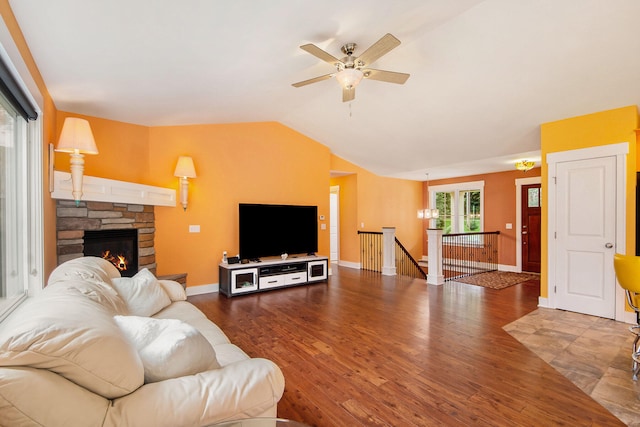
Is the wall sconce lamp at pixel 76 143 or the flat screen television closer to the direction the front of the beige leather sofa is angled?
the flat screen television

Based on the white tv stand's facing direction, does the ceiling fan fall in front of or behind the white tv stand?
in front

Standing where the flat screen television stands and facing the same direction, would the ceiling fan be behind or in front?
in front

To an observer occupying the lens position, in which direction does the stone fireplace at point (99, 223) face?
facing the viewer and to the right of the viewer

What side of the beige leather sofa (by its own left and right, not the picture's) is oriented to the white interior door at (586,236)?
front

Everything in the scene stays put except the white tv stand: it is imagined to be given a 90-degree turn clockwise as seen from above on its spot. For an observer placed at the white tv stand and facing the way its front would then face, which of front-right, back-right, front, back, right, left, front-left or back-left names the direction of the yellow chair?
left

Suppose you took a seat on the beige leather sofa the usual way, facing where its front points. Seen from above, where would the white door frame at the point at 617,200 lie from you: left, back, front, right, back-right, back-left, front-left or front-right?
front

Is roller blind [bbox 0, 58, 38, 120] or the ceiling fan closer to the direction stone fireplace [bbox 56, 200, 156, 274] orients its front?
the ceiling fan

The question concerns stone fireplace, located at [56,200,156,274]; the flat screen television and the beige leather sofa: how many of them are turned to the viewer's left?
0

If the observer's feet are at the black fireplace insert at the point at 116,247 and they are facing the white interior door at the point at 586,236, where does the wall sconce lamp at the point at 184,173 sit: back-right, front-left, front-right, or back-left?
front-left

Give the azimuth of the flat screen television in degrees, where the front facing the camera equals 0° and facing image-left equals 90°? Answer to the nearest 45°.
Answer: approximately 315°

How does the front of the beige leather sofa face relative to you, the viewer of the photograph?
facing to the right of the viewer

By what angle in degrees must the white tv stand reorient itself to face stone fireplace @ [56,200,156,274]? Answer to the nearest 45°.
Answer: approximately 90° to its right
